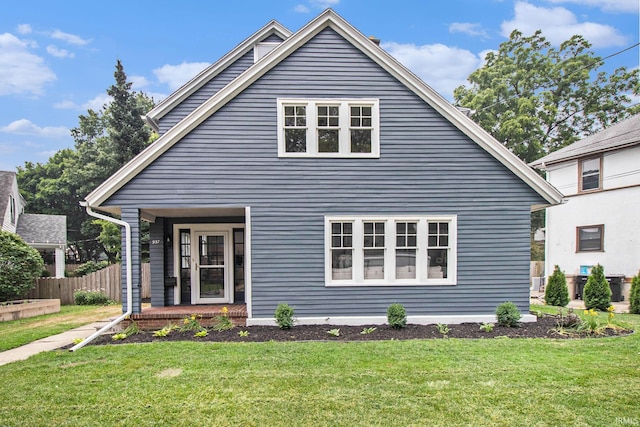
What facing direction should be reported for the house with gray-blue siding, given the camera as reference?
facing the viewer

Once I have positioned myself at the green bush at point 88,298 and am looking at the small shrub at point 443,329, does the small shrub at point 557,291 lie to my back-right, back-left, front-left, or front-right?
front-left

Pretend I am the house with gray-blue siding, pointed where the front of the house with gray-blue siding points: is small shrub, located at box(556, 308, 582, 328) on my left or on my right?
on my left
